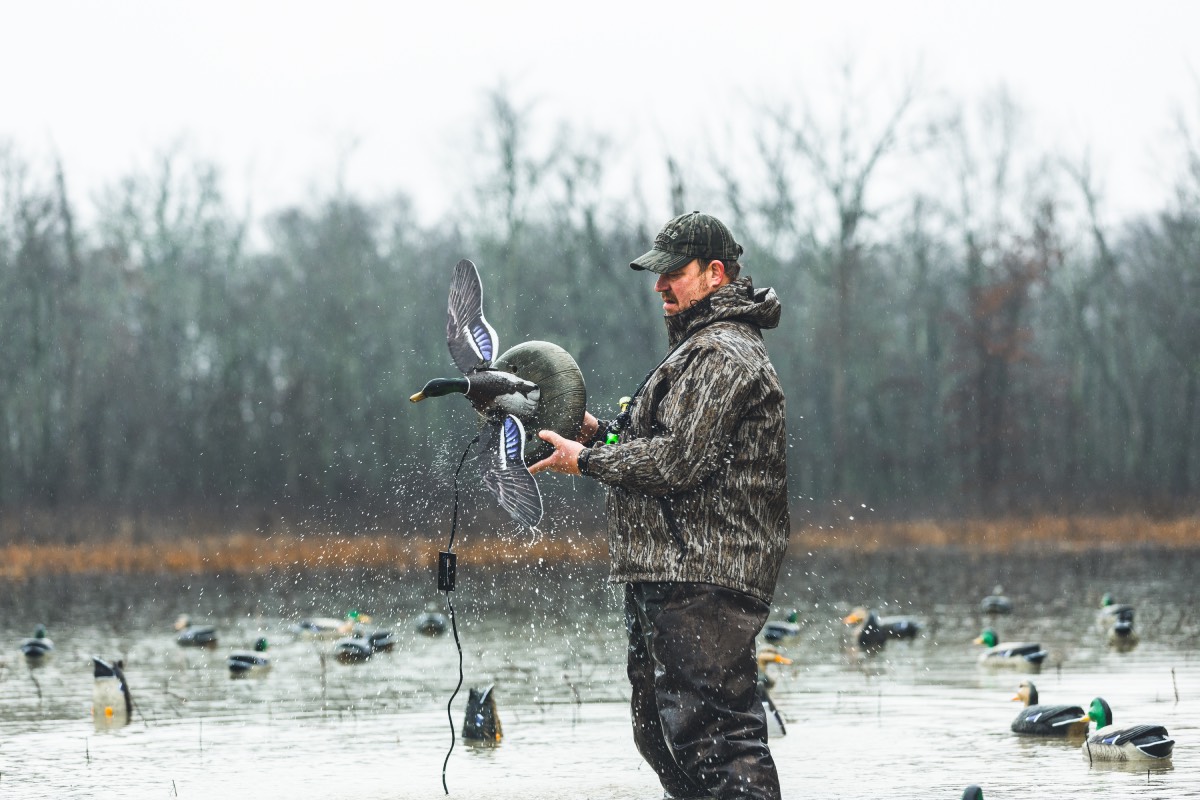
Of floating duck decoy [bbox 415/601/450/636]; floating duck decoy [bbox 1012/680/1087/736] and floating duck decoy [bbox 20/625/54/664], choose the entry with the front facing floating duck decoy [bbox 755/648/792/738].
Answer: floating duck decoy [bbox 1012/680/1087/736]

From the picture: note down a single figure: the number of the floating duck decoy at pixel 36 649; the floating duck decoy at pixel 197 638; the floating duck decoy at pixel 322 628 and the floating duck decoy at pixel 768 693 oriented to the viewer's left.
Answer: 1

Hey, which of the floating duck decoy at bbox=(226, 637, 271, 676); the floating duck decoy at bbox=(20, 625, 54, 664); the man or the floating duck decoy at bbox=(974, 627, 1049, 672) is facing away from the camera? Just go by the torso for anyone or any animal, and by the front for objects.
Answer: the floating duck decoy at bbox=(20, 625, 54, 664)

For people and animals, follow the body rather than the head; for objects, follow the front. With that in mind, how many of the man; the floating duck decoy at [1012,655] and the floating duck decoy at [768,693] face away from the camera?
0

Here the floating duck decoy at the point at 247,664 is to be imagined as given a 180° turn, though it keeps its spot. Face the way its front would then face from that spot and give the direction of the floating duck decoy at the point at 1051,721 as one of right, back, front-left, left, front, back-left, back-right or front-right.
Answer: back-left

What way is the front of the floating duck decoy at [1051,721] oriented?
to the viewer's left

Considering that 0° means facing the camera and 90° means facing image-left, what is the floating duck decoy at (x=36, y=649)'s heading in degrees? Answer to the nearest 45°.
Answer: approximately 180°

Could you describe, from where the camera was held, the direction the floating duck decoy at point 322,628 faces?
facing to the right of the viewer

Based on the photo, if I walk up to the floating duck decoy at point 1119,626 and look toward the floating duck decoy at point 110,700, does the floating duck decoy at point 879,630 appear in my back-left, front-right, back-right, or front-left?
front-right

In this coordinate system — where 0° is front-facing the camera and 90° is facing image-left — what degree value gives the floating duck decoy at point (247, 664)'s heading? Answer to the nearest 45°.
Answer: approximately 270°

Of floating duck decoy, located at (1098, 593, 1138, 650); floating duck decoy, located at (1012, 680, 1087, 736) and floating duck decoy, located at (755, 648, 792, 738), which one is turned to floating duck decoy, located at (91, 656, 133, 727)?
floating duck decoy, located at (1012, 680, 1087, 736)

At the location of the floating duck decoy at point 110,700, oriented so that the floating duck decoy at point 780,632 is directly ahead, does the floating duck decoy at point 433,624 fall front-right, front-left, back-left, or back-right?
front-left

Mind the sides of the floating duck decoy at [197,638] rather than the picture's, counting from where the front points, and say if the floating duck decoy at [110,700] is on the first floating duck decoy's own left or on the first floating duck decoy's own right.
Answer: on the first floating duck decoy's own left

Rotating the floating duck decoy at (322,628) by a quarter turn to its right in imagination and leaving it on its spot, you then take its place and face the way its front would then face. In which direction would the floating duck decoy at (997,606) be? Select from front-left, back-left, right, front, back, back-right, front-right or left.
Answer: left

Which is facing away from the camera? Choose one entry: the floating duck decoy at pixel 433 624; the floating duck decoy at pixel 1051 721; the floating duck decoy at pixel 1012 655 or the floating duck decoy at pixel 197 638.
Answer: the floating duck decoy at pixel 433 624
